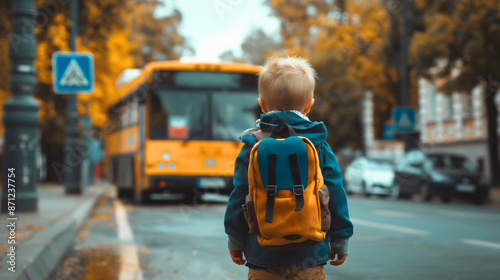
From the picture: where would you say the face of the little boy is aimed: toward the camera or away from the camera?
away from the camera

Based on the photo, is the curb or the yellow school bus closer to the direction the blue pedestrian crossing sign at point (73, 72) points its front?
the curb

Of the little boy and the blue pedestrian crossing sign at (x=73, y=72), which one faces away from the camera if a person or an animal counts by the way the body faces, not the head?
the little boy

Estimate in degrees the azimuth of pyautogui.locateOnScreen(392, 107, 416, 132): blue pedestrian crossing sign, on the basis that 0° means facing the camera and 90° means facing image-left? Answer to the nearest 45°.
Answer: approximately 0°

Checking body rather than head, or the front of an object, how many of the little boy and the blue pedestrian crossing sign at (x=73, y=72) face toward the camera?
1

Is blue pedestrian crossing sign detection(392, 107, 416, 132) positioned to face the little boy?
yes

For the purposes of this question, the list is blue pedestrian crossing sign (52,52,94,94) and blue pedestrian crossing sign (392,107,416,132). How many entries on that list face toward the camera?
2

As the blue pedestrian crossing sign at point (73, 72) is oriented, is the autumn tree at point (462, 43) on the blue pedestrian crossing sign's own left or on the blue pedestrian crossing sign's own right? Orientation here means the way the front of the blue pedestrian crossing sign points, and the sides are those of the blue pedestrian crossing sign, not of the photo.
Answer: on the blue pedestrian crossing sign's own left

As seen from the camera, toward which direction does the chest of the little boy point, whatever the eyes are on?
away from the camera

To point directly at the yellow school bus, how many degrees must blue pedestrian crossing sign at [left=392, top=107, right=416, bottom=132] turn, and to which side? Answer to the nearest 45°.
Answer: approximately 45° to its right

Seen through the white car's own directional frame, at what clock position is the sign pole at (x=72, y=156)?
The sign pole is roughly at 3 o'clock from the white car.

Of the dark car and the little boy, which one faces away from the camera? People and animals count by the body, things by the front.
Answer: the little boy
